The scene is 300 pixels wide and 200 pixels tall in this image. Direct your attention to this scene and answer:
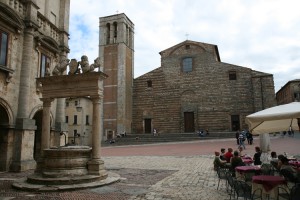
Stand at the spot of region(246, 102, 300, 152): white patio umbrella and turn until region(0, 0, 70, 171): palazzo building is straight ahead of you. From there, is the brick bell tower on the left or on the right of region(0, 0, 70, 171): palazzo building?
right

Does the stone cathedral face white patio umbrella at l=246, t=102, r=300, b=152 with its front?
yes

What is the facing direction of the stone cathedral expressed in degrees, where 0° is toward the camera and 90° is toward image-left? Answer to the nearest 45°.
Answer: approximately 0°

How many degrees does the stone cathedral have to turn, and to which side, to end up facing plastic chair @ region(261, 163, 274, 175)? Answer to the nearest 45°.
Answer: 0° — it already faces it

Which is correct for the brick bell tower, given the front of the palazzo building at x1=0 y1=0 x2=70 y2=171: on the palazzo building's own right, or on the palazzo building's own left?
on the palazzo building's own left

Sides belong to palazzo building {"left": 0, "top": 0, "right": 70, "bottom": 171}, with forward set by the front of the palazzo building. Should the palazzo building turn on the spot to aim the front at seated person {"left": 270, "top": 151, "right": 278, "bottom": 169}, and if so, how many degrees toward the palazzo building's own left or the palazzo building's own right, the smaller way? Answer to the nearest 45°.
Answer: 0° — it already faces them

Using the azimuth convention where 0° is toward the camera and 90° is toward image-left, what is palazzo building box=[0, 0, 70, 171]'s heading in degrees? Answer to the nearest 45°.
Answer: approximately 315°

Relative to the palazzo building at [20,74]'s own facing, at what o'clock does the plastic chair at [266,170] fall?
The plastic chair is roughly at 12 o'clock from the palazzo building.

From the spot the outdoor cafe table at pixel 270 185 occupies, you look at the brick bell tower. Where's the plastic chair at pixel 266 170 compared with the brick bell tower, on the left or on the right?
right

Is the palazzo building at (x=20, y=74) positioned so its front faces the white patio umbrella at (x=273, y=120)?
yes
